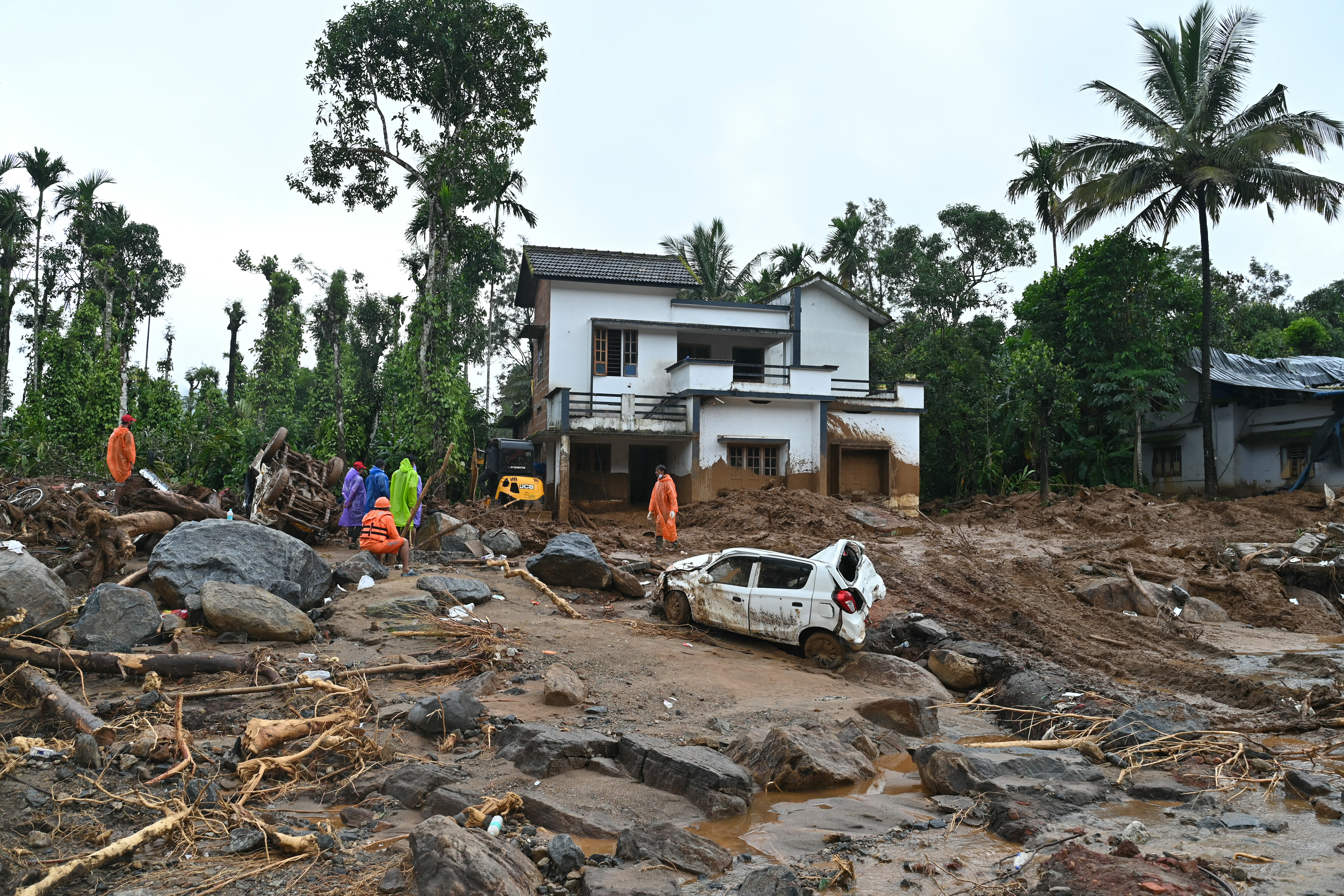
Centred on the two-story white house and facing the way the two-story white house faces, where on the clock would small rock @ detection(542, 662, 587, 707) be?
The small rock is roughly at 12 o'clock from the two-story white house.

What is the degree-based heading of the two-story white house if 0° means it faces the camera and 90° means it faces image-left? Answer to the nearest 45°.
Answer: approximately 0°

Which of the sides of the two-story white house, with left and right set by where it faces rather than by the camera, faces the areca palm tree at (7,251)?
right

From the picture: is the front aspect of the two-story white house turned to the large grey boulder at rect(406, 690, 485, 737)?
yes

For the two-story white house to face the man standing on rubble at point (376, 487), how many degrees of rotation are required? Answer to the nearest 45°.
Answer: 0° — it already faces them

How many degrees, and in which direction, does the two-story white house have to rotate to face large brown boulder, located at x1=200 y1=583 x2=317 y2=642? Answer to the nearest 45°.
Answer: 0° — it already faces it

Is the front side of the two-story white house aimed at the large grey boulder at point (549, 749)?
yes
